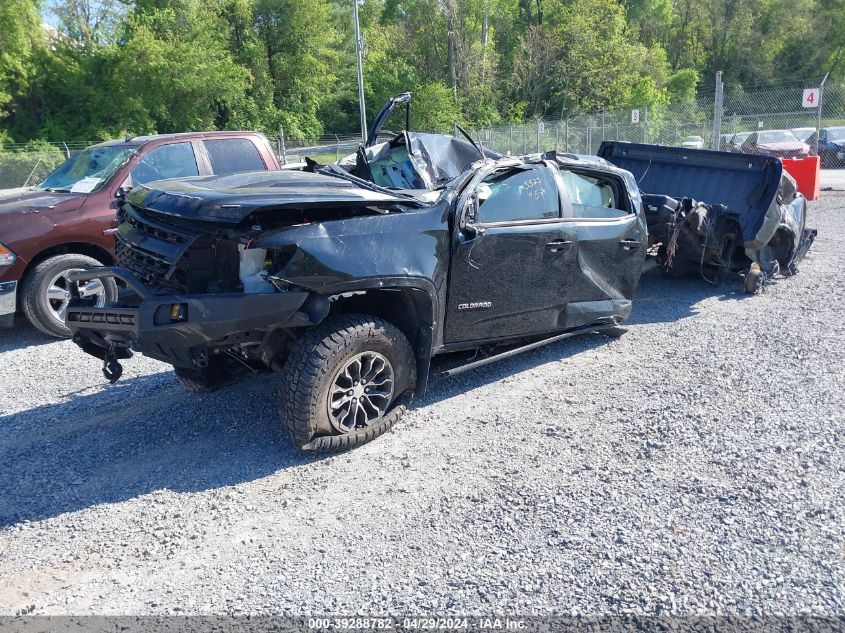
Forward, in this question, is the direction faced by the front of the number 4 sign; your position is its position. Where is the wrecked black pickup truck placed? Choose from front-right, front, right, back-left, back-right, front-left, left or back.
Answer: front

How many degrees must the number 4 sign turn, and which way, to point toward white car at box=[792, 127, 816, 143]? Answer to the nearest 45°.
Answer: approximately 180°

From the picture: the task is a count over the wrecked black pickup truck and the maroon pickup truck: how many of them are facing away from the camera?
0

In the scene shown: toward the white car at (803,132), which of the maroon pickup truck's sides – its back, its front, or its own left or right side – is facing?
back

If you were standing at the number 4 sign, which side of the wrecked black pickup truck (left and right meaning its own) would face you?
back

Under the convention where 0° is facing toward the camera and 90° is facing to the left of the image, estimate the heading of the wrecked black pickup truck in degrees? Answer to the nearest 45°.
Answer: approximately 45°

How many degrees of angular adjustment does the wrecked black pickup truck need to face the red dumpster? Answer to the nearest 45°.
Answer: approximately 180°

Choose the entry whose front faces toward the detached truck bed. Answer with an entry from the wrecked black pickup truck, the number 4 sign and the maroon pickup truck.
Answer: the number 4 sign

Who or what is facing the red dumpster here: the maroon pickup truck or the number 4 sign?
the number 4 sign

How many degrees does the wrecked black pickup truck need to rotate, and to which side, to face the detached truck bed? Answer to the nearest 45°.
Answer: approximately 180°

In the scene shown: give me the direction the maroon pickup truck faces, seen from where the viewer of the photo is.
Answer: facing the viewer and to the left of the viewer

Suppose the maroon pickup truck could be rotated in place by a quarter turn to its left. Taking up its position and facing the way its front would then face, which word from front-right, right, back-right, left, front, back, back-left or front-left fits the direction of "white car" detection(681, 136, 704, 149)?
left

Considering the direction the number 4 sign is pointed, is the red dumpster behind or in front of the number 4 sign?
in front

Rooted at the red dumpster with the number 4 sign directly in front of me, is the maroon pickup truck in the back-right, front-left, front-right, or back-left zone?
back-left

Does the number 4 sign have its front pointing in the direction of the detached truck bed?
yes

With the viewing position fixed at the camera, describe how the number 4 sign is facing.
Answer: facing the viewer
